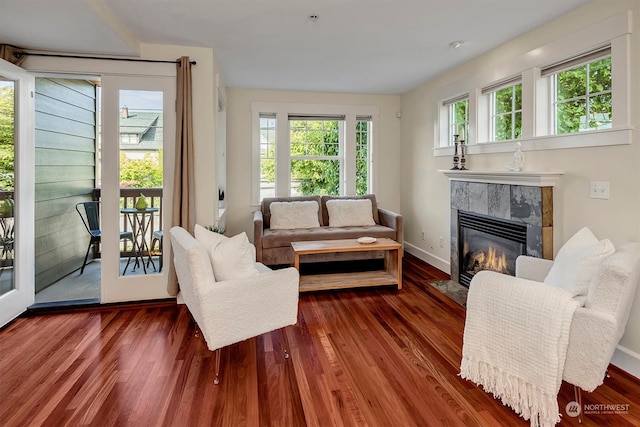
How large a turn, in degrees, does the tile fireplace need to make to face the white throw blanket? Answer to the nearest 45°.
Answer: approximately 45° to its left

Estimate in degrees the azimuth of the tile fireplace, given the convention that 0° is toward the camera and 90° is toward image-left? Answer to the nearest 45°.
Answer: approximately 45°

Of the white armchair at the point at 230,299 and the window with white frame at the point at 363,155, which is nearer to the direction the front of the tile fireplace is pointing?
the white armchair

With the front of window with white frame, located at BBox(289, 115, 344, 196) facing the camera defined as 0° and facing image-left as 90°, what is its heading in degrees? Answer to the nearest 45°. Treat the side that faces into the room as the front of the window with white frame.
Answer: approximately 0°

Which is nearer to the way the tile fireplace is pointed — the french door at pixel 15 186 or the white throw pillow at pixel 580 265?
the french door
